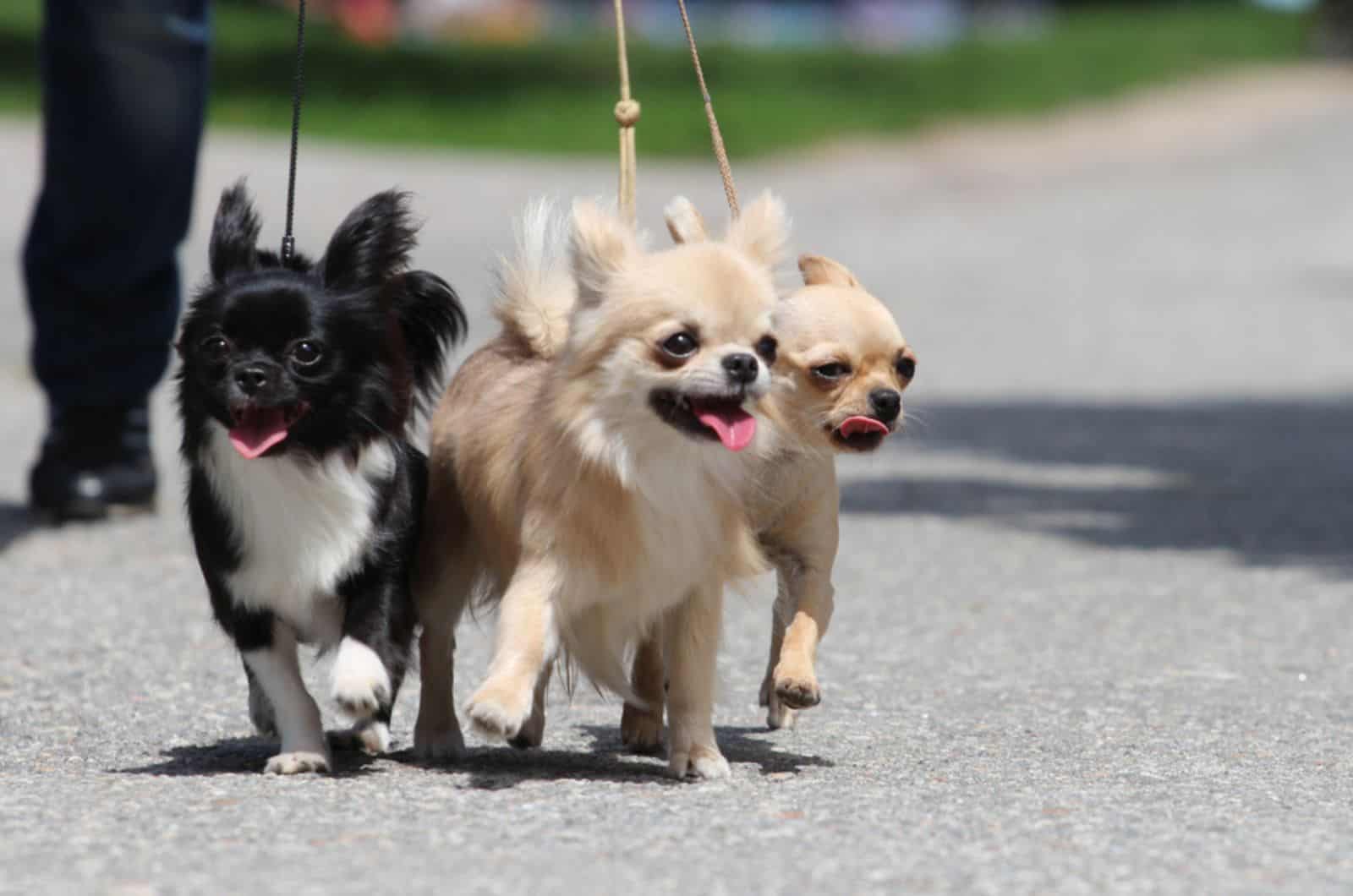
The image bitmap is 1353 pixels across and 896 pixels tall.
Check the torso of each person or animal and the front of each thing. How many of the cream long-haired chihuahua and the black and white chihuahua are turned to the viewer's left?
0

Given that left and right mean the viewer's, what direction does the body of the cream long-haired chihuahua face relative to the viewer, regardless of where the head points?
facing the viewer and to the right of the viewer

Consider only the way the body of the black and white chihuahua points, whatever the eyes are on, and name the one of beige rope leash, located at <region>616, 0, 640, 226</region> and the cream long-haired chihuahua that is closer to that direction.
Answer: the cream long-haired chihuahua

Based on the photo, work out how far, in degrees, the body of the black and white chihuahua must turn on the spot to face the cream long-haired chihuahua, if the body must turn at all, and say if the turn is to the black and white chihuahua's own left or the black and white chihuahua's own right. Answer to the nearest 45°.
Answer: approximately 90° to the black and white chihuahua's own left

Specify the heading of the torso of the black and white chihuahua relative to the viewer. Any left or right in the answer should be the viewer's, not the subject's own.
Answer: facing the viewer
